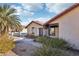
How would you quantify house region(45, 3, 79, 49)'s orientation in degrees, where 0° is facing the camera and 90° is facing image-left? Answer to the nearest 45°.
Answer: approximately 45°

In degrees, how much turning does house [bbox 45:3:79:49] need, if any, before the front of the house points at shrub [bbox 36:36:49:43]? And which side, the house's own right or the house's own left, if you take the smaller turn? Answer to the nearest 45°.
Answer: approximately 45° to the house's own right

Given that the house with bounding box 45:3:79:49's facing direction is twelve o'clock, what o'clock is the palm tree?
The palm tree is roughly at 1 o'clock from the house.
